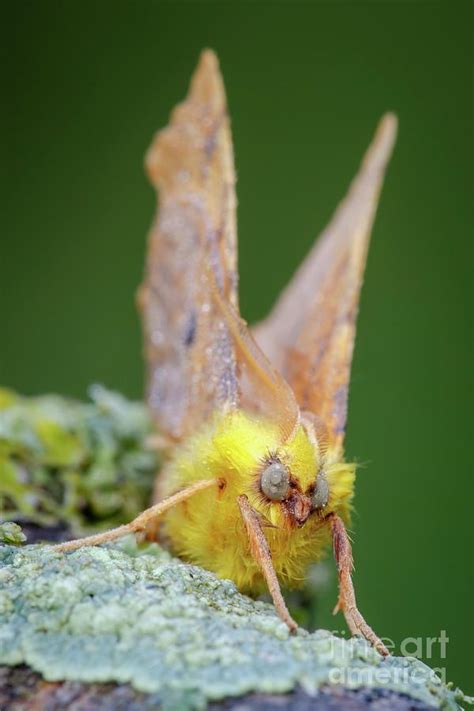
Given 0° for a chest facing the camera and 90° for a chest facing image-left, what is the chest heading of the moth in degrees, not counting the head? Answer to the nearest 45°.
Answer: approximately 315°
